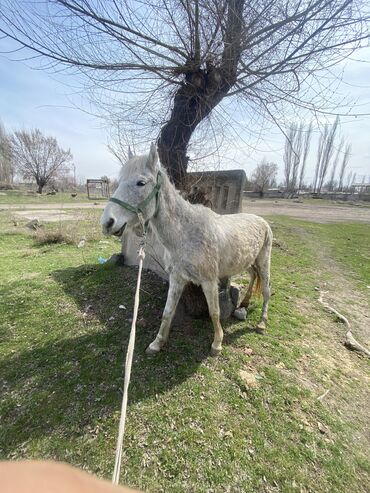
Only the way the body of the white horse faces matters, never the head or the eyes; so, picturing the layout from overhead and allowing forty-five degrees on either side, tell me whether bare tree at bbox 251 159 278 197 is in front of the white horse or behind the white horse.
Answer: behind

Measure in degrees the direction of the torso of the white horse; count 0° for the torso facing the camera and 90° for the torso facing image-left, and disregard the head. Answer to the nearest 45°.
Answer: approximately 45°

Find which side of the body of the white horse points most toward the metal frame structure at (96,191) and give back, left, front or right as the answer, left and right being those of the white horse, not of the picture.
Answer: right

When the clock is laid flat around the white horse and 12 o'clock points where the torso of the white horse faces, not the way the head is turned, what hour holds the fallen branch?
The fallen branch is roughly at 7 o'clock from the white horse.

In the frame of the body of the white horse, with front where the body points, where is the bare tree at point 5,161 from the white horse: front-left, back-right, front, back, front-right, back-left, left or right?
right
